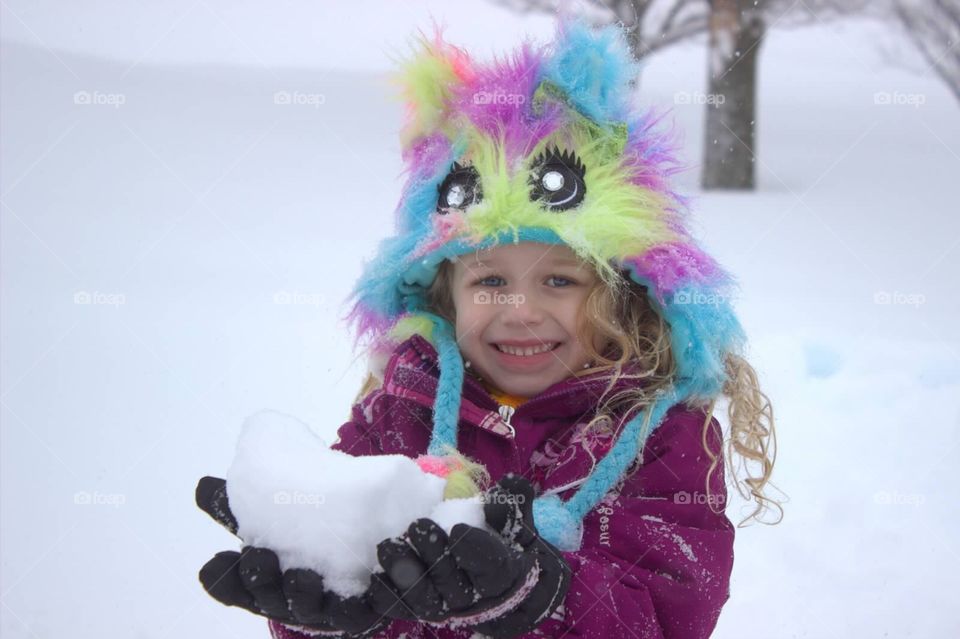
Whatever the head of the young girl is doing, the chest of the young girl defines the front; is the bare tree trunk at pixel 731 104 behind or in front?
behind

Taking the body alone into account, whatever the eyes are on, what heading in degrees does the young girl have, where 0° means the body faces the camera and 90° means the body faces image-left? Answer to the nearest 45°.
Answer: approximately 45°

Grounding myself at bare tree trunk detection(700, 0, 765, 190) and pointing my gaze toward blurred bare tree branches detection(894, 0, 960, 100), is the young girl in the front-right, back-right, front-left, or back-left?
back-right

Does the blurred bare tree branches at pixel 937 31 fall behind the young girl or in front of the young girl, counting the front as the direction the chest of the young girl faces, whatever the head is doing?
behind

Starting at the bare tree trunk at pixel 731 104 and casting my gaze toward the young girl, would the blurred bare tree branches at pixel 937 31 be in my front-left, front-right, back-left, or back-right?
back-left
